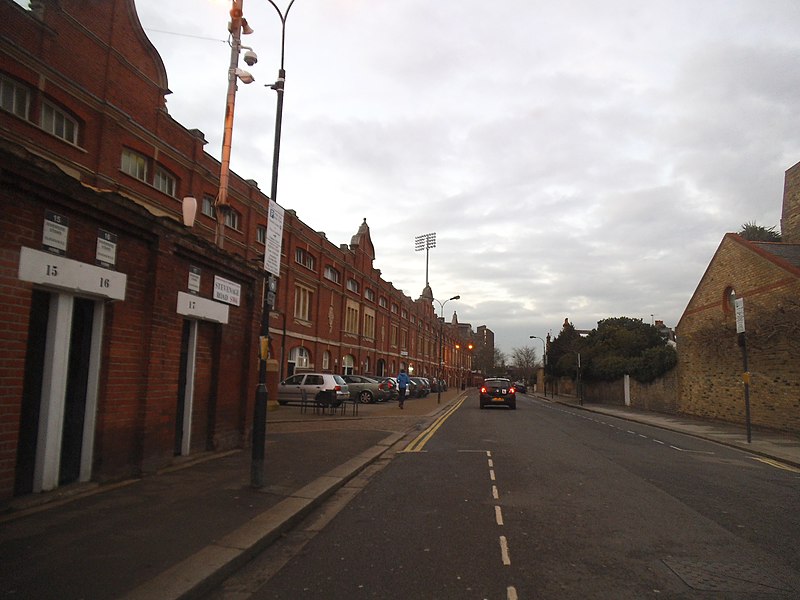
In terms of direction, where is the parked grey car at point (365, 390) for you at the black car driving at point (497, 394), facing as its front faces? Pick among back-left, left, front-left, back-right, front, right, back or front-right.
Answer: left

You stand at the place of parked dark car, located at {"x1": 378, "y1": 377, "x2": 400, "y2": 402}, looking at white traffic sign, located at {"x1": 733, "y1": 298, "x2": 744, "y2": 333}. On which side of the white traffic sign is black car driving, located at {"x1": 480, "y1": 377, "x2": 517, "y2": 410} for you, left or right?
left

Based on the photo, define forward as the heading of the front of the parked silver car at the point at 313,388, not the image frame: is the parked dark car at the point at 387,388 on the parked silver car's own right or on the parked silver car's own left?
on the parked silver car's own right

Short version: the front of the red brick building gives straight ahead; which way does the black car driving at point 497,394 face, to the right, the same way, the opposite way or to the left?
to the left

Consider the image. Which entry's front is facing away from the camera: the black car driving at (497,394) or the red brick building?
the black car driving

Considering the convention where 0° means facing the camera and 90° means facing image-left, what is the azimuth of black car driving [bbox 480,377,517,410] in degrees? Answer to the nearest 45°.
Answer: approximately 180°

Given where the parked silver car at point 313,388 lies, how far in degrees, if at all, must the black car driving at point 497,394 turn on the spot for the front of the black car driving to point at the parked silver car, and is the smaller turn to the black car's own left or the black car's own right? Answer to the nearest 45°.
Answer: approximately 135° to the black car's own left

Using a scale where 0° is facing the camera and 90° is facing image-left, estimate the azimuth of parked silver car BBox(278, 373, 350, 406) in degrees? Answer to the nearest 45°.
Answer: approximately 135°

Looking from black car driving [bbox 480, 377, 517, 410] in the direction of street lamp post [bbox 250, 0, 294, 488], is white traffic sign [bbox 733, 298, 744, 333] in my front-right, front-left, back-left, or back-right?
front-left

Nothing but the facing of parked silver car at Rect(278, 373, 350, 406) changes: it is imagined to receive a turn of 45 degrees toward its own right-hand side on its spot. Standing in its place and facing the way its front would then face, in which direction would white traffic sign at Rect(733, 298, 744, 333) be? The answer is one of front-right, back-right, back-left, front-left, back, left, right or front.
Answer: back-right

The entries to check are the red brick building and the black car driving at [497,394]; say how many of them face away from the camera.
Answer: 1

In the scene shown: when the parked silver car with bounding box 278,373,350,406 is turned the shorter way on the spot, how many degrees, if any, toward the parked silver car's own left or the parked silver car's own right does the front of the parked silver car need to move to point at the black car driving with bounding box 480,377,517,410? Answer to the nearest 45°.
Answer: approximately 135° to the parked silver car's own right

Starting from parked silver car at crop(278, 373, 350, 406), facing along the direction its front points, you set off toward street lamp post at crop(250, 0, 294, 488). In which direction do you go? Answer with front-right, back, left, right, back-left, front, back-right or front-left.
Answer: back-left
